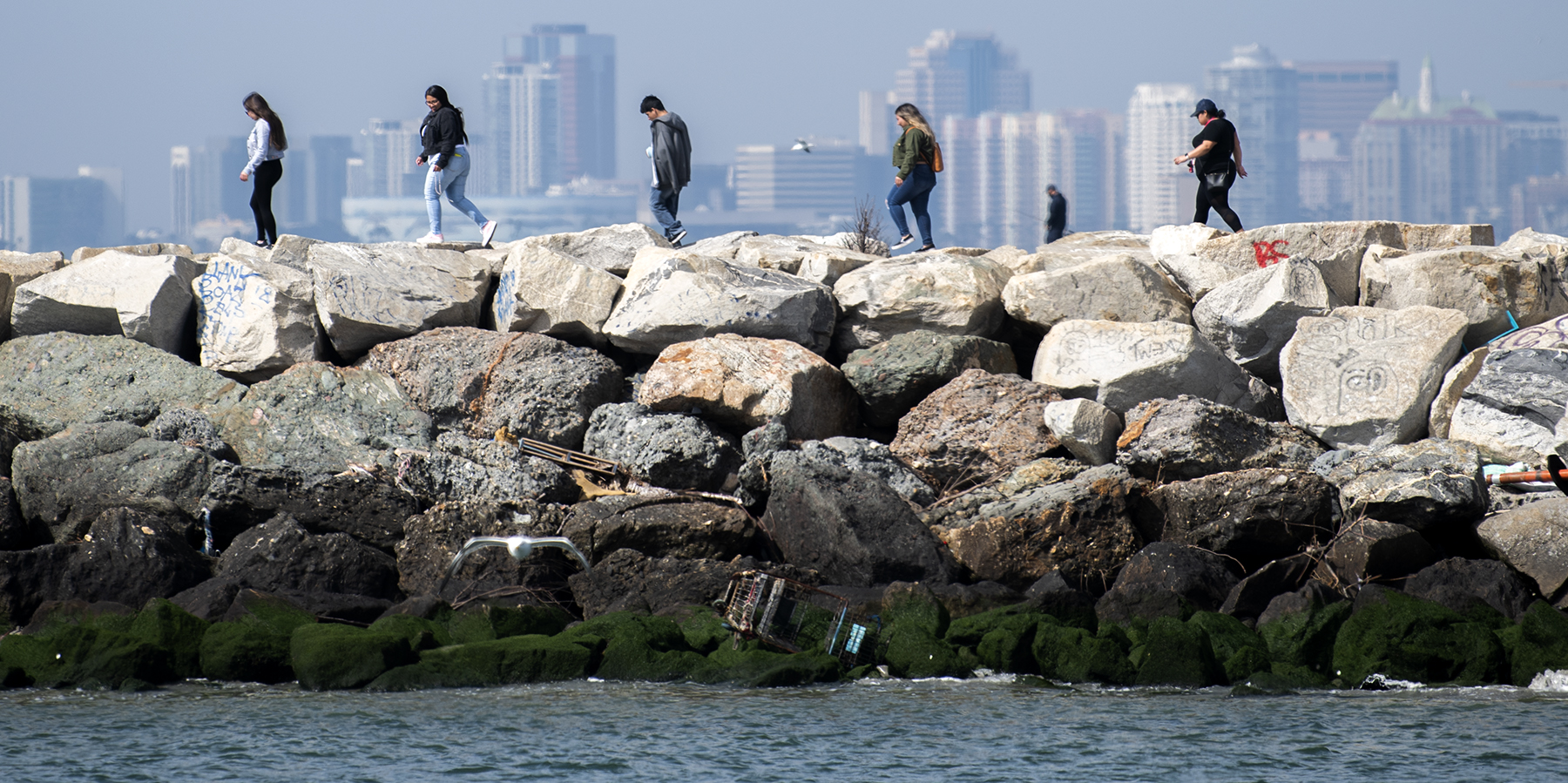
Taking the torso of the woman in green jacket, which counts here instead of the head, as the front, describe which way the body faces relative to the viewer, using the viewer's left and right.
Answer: facing to the left of the viewer

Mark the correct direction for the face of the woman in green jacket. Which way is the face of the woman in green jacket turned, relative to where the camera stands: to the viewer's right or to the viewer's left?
to the viewer's left

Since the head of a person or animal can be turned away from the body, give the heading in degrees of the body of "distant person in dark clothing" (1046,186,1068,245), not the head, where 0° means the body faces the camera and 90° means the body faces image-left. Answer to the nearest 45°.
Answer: approximately 90°

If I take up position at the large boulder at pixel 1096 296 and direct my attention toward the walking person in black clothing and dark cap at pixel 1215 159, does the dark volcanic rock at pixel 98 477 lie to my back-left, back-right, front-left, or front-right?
back-left

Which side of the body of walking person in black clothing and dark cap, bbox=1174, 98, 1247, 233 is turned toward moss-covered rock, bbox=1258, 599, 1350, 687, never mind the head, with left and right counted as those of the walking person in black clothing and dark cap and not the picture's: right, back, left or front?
left

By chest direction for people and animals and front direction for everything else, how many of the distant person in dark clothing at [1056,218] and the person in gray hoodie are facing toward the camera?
0
